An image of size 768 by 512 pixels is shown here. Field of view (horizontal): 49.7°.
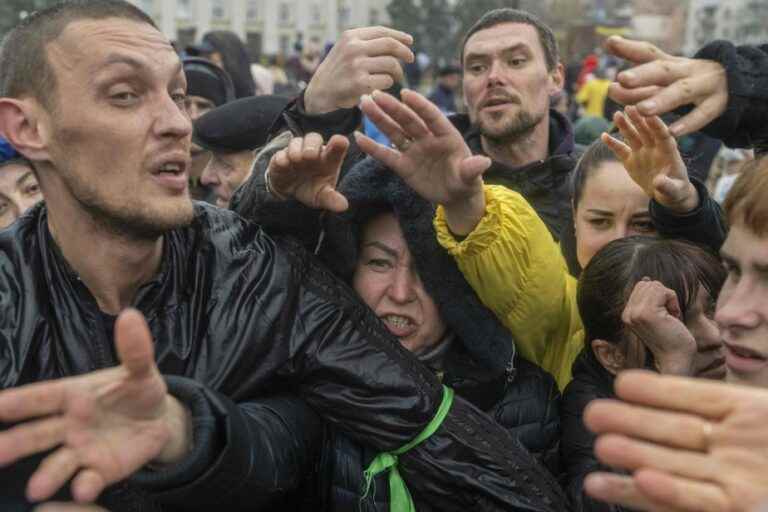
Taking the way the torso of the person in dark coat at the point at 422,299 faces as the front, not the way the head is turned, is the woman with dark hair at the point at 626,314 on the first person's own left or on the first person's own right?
on the first person's own left

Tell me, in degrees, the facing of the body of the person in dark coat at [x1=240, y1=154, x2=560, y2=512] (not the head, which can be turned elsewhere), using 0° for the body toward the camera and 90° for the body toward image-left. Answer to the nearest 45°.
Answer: approximately 0°

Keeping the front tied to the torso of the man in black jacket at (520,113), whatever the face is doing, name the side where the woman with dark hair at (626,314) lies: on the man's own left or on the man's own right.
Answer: on the man's own left

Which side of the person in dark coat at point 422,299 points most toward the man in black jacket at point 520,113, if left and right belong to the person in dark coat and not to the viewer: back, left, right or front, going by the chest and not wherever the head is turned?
back

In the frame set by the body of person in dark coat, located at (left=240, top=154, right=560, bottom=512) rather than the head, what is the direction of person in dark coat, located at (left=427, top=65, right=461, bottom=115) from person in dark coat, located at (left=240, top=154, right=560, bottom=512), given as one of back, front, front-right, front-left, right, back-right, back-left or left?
back

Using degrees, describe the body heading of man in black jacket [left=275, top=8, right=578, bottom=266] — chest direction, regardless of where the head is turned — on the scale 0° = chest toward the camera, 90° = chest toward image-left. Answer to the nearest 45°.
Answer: approximately 45°
